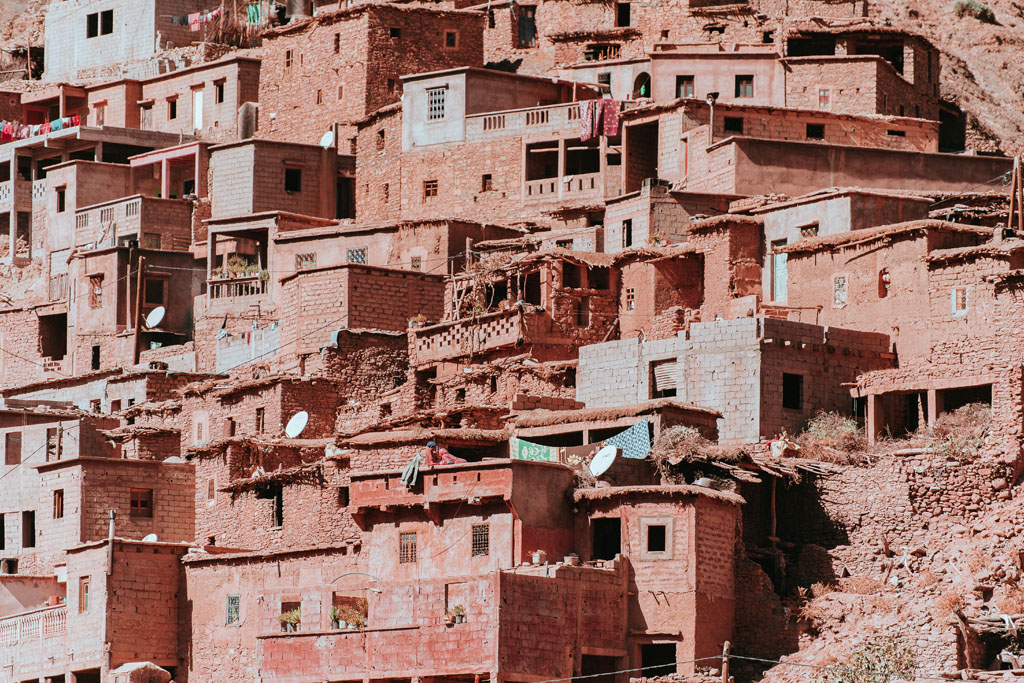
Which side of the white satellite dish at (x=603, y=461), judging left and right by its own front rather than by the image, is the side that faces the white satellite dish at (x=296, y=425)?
right

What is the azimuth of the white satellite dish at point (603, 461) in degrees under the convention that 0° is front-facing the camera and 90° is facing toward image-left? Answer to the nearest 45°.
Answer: approximately 45°

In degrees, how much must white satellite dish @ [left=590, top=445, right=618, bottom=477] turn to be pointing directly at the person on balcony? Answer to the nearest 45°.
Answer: approximately 45° to its right

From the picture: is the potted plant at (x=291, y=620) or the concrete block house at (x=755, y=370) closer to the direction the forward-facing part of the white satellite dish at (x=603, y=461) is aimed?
the potted plant

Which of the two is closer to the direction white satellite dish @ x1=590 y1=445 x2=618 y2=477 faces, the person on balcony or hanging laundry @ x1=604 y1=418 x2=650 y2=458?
the person on balcony

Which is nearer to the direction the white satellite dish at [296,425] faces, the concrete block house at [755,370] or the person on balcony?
the person on balcony

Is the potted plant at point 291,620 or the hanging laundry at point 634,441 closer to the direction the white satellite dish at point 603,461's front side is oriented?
the potted plant

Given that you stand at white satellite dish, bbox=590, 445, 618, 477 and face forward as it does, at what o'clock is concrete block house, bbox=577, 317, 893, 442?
The concrete block house is roughly at 6 o'clock from the white satellite dish.

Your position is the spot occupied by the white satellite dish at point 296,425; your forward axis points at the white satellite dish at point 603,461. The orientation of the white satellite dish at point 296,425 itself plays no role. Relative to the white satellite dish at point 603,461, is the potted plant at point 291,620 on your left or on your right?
right
